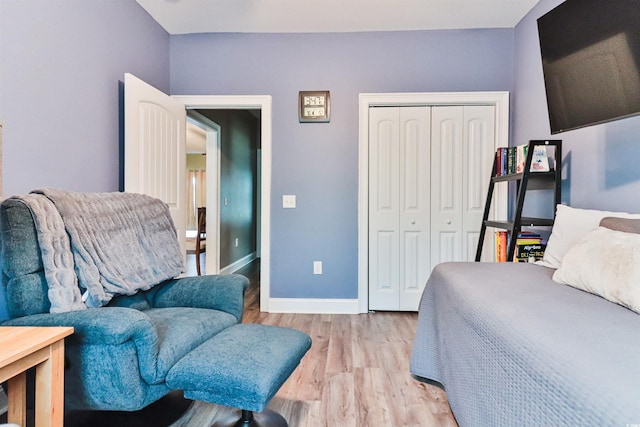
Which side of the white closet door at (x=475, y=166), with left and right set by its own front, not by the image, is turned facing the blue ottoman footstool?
front

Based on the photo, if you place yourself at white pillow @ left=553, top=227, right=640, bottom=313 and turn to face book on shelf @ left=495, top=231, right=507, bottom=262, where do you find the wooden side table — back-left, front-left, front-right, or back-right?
back-left

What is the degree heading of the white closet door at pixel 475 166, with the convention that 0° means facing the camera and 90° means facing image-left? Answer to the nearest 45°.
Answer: approximately 0°

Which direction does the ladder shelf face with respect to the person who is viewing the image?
facing the viewer and to the left of the viewer

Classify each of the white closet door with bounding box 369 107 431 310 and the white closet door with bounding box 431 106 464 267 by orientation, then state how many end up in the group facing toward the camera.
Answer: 2

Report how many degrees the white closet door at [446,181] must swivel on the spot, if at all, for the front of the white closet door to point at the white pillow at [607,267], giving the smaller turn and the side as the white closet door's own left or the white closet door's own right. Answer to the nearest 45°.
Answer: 0° — it already faces it

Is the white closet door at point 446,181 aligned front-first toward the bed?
yes

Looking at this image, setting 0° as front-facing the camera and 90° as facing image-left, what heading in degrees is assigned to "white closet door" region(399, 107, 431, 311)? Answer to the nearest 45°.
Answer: approximately 0°

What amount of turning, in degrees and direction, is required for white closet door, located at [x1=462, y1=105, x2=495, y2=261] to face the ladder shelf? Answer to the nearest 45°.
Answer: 0° — it already faces it

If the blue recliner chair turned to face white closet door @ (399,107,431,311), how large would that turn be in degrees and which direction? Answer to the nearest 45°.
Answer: approximately 90° to its left
